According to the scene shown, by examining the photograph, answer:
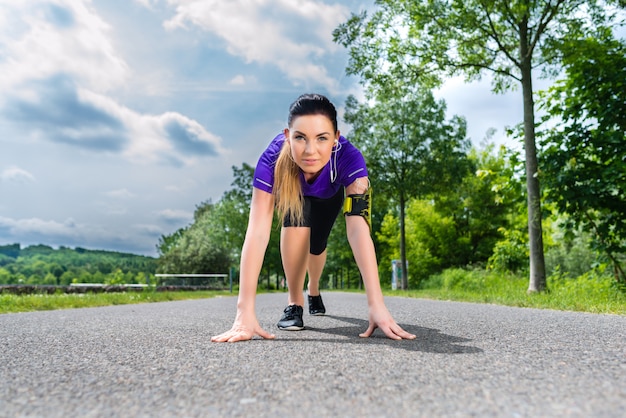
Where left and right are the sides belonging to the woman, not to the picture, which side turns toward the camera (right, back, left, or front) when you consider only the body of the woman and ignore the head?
front

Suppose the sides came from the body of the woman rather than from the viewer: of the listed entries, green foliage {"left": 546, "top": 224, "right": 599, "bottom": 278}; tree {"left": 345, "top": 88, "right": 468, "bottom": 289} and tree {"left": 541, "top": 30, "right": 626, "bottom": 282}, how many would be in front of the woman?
0

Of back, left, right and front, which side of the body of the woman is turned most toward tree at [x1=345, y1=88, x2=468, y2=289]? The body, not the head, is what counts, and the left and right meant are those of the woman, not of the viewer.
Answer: back

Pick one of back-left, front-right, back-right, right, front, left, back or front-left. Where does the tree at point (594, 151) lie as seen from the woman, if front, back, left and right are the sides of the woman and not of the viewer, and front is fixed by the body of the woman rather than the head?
back-left

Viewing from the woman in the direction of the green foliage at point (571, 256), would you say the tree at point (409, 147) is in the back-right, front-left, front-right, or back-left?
front-left

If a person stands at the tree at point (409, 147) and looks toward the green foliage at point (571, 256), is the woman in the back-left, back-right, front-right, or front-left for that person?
front-right

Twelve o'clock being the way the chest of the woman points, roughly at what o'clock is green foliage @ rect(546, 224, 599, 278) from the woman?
The green foliage is roughly at 7 o'clock from the woman.

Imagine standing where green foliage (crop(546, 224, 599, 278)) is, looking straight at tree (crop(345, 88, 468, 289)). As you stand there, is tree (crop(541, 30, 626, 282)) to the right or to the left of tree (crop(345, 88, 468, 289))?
left
